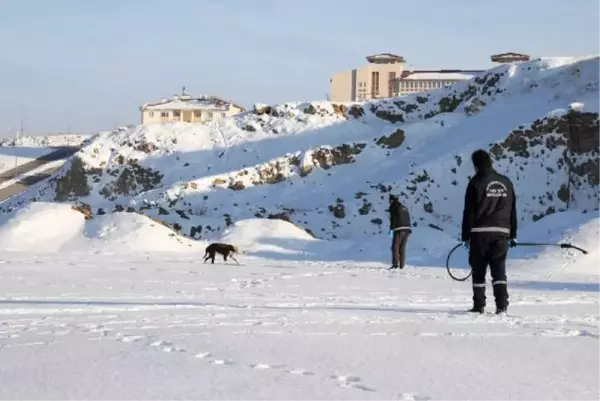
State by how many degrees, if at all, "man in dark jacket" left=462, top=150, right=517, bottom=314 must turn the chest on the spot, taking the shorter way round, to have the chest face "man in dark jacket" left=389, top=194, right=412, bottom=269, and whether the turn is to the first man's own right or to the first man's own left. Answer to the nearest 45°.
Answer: approximately 45° to the first man's own right

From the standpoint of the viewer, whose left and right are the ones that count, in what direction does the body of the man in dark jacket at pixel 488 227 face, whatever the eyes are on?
facing away from the viewer and to the left of the viewer
